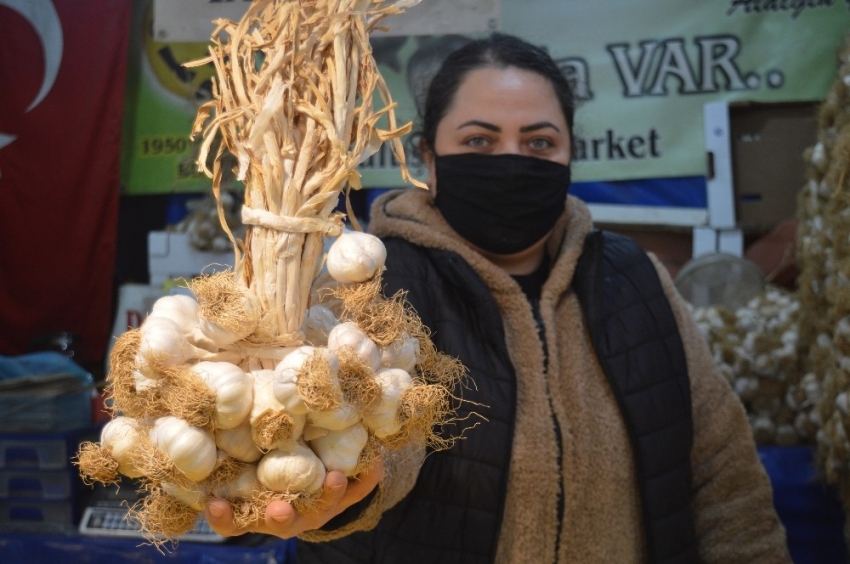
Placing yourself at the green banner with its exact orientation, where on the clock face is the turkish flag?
The turkish flag is roughly at 3 o'clock from the green banner.

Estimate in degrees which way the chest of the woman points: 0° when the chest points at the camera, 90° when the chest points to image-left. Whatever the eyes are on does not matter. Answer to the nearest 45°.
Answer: approximately 0°

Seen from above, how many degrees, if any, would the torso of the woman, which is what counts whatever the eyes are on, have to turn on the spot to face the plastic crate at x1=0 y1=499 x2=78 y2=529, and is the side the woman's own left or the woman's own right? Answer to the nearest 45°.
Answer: approximately 135° to the woman's own right

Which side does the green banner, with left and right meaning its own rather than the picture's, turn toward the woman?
front

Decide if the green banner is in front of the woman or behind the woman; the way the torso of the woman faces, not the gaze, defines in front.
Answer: behind

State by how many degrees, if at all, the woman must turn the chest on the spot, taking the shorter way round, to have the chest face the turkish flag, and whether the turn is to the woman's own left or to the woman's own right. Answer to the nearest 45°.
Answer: approximately 135° to the woman's own right

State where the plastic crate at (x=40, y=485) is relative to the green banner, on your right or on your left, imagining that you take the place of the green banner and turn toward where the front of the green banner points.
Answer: on your right

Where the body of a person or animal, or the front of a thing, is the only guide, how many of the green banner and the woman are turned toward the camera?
2

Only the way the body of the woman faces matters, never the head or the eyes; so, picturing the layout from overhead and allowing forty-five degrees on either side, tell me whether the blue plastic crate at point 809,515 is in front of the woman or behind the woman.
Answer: behind
